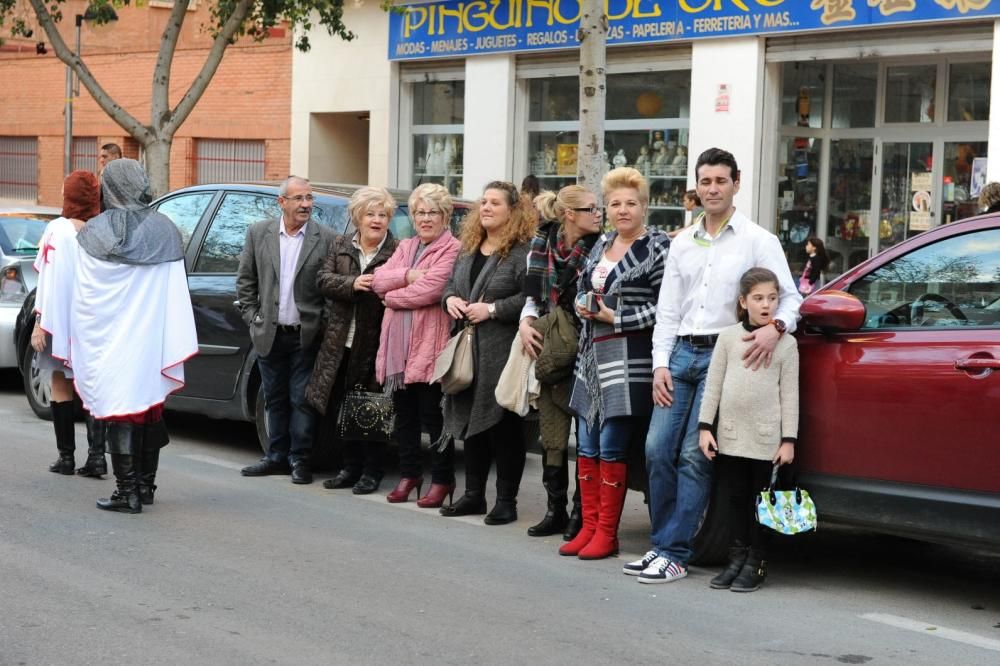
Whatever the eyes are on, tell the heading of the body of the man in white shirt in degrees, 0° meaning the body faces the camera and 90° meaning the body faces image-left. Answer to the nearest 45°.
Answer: approximately 45°

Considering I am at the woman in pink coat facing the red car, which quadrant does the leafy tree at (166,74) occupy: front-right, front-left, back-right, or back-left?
back-left

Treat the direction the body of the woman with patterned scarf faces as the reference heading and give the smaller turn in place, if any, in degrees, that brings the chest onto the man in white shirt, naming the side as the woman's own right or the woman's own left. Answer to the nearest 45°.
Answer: approximately 90° to the woman's own left

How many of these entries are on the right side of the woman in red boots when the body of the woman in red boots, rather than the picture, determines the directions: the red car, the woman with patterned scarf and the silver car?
2

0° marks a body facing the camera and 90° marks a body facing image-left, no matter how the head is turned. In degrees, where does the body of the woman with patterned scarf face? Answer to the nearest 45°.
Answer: approximately 45°

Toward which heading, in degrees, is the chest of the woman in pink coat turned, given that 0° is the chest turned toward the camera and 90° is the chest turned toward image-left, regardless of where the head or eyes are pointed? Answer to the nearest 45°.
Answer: approximately 45°

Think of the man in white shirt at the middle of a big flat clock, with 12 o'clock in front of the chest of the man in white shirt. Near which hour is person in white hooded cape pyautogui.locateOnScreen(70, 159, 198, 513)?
The person in white hooded cape is roughly at 2 o'clock from the man in white shirt.
